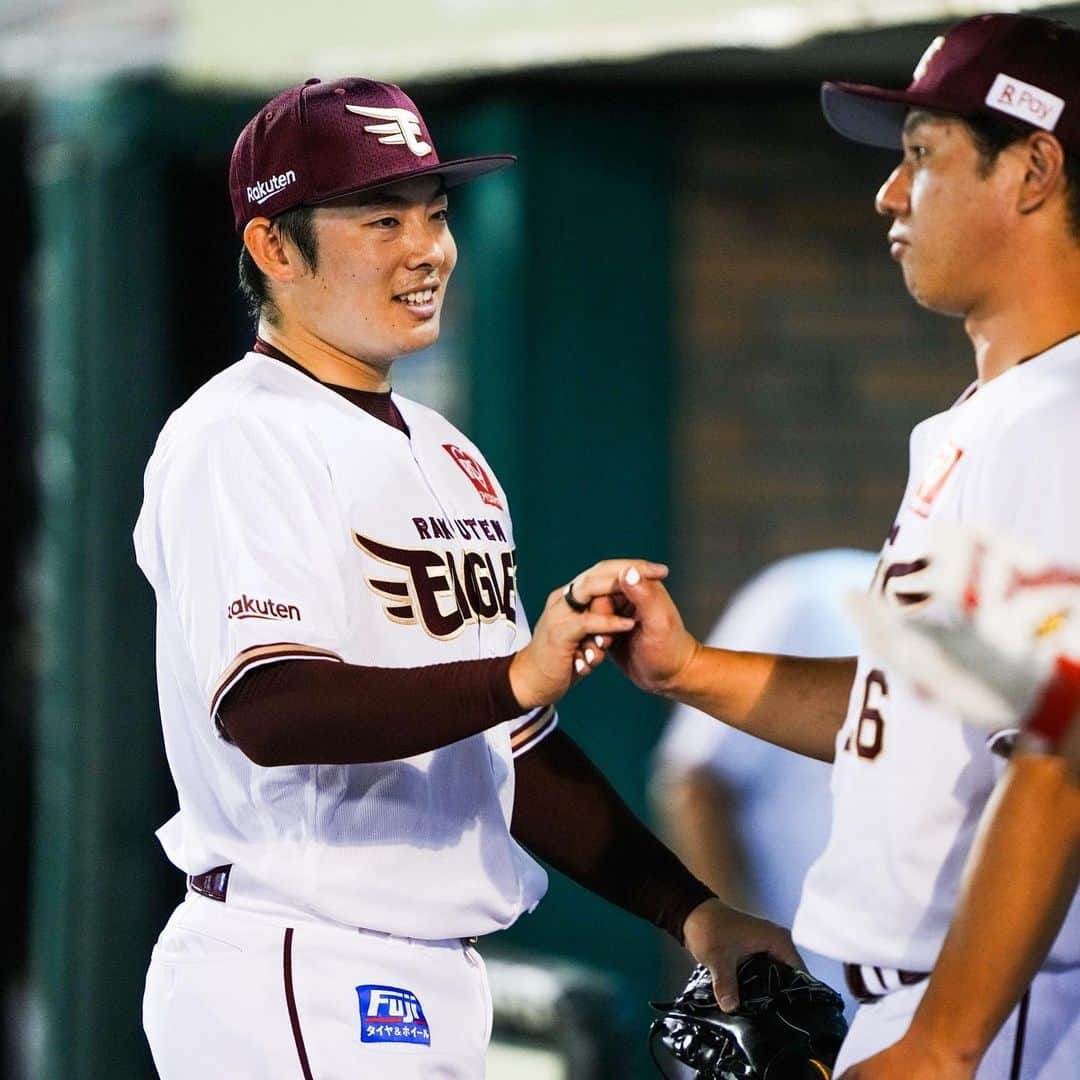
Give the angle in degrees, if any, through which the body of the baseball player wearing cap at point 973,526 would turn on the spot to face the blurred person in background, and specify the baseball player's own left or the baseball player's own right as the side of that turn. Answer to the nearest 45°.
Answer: approximately 90° to the baseball player's own right

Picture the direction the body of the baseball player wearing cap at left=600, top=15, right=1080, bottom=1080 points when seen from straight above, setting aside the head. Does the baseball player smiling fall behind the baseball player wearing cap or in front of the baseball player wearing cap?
in front

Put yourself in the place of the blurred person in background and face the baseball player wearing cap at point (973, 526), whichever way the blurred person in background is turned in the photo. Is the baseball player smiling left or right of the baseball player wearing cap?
right

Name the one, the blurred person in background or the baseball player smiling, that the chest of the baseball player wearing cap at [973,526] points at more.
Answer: the baseball player smiling

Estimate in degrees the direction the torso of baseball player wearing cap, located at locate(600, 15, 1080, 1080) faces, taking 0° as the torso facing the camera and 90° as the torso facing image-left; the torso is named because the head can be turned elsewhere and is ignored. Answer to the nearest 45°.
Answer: approximately 90°

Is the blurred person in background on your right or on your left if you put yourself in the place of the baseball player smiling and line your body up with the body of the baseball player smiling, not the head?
on your left

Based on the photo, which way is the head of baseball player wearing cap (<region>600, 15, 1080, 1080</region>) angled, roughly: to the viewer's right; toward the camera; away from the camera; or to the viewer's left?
to the viewer's left

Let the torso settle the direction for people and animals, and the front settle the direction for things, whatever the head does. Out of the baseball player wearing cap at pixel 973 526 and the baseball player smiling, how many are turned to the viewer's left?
1
